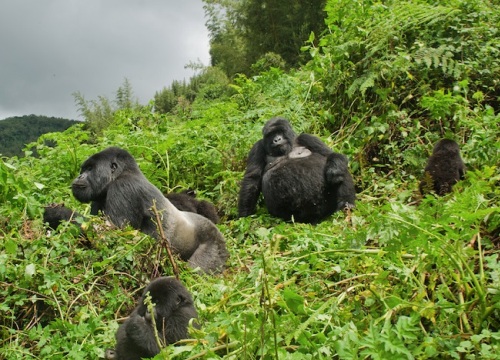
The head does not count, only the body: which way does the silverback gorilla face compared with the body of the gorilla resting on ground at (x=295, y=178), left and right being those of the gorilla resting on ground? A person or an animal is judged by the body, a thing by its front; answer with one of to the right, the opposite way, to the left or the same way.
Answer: to the right

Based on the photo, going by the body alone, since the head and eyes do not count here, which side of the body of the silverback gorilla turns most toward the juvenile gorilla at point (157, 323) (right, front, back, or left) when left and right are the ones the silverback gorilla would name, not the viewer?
left

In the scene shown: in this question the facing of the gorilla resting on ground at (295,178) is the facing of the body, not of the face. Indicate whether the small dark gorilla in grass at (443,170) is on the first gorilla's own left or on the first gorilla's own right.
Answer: on the first gorilla's own left

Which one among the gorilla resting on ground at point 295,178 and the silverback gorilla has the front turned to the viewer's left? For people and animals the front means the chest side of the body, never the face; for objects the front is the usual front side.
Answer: the silverback gorilla

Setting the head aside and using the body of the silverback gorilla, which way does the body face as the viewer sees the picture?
to the viewer's left

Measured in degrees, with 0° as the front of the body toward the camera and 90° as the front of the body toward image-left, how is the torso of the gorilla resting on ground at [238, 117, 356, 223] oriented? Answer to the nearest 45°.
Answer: approximately 0°

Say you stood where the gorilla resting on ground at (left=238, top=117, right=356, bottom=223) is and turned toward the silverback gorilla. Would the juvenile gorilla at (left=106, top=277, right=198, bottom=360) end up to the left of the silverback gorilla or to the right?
left

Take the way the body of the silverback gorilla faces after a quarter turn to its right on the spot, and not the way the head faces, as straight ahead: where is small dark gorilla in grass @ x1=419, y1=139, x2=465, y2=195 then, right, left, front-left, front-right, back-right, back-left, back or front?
right
